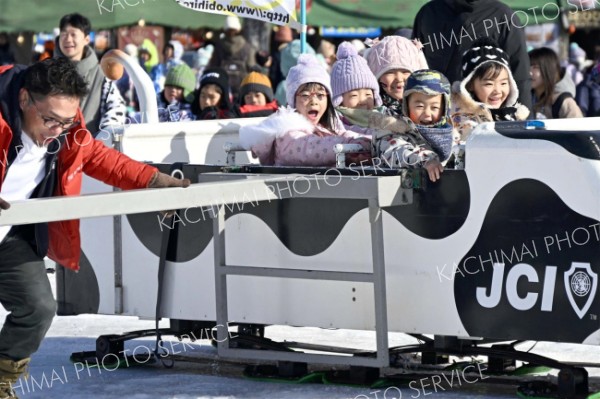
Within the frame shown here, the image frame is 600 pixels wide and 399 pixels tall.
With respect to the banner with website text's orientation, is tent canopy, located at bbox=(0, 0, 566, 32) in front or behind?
in front

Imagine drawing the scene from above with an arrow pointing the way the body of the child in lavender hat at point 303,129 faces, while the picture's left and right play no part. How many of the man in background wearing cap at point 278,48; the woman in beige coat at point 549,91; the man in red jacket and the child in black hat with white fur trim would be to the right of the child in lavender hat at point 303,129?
1

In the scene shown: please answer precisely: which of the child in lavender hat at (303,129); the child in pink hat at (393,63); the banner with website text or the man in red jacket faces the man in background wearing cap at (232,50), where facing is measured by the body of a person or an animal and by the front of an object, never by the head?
the banner with website text

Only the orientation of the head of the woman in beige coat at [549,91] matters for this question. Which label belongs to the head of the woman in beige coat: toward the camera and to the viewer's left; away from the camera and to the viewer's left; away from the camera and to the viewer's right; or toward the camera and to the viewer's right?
toward the camera and to the viewer's left

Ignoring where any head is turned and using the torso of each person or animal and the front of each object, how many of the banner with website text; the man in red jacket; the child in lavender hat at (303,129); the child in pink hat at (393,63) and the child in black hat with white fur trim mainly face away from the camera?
1

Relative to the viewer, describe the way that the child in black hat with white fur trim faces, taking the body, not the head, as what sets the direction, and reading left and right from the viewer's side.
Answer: facing the viewer and to the right of the viewer

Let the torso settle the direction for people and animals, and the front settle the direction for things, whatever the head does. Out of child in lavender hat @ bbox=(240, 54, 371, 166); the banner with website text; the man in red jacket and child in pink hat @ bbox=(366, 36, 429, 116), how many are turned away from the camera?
1

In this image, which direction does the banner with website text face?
away from the camera

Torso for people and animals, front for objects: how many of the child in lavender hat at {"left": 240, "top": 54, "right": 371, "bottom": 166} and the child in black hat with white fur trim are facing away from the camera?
0

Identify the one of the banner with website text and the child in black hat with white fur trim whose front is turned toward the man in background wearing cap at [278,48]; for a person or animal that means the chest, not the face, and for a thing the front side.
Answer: the banner with website text
